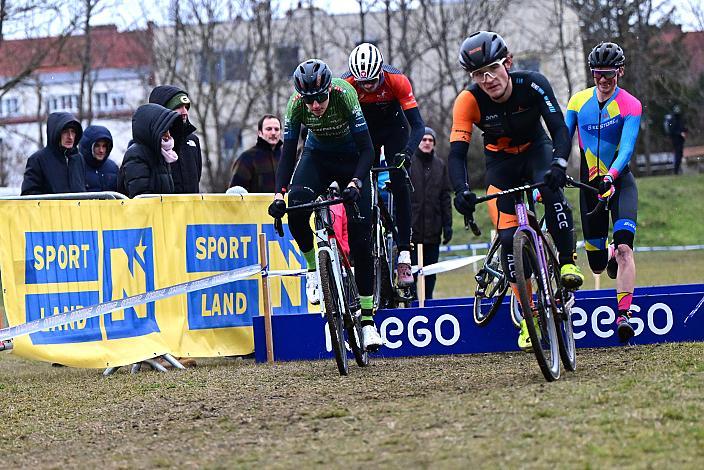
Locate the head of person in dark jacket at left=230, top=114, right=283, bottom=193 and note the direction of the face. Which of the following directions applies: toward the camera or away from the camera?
toward the camera

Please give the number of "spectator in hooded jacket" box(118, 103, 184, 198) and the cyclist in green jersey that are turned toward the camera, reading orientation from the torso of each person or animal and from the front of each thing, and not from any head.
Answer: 1

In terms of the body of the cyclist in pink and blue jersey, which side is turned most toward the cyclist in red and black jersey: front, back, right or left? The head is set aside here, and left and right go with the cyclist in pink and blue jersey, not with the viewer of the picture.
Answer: right

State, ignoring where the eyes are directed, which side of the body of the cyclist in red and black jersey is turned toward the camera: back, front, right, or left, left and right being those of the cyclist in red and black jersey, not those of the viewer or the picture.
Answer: front

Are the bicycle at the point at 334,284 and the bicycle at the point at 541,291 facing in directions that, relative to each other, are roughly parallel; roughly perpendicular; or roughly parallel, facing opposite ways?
roughly parallel

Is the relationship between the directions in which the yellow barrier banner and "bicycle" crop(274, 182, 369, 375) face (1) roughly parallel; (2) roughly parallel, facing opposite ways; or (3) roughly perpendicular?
roughly parallel

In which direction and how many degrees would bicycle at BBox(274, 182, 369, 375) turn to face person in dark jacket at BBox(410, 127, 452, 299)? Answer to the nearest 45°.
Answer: approximately 180°

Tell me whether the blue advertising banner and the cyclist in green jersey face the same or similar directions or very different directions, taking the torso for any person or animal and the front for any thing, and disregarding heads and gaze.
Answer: same or similar directions

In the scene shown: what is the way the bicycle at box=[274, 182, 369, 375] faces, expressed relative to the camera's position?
facing the viewer

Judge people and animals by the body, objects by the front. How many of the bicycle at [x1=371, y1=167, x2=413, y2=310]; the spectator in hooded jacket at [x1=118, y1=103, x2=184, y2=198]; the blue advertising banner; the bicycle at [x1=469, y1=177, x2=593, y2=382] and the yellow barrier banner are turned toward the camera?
4

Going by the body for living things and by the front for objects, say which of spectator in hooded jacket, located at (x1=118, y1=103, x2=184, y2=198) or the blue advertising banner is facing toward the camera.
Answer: the blue advertising banner

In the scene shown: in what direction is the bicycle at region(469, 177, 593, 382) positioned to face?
toward the camera

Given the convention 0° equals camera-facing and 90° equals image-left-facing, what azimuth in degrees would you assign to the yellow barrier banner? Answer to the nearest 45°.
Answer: approximately 0°
